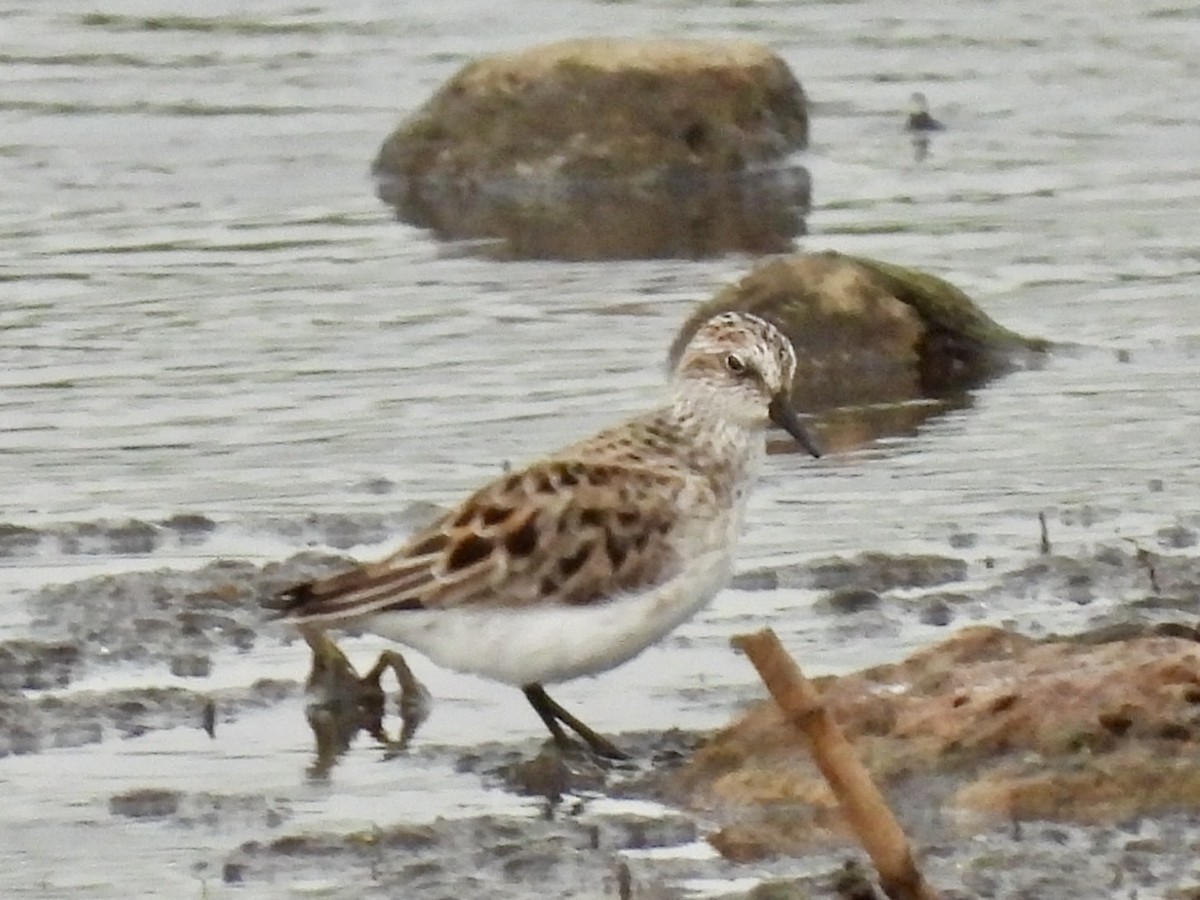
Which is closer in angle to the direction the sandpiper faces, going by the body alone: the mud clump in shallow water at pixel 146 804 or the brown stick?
the brown stick

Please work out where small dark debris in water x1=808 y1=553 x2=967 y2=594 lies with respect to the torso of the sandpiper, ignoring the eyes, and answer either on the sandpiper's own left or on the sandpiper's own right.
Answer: on the sandpiper's own left

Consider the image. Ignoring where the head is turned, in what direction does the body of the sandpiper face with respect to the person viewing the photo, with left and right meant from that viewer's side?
facing to the right of the viewer

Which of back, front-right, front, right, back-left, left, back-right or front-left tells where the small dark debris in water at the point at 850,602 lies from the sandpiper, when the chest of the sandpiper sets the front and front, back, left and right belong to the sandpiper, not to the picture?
front-left

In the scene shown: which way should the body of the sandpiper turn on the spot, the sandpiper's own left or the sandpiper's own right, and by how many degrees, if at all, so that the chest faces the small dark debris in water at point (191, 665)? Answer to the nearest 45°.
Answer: approximately 135° to the sandpiper's own left

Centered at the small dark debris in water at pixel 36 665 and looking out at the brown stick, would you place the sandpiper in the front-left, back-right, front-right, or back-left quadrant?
front-left

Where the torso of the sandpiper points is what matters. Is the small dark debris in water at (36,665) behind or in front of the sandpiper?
behind

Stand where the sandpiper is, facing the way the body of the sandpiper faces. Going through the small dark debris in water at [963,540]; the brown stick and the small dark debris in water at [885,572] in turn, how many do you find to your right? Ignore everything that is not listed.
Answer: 1

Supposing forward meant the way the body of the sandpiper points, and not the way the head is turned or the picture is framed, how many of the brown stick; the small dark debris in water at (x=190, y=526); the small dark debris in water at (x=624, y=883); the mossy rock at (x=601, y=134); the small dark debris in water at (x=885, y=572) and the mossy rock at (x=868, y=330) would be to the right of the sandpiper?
2

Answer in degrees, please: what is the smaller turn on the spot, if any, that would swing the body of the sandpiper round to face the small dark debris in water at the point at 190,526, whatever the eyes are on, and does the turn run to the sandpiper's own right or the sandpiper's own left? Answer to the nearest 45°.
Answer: approximately 135° to the sandpiper's own left

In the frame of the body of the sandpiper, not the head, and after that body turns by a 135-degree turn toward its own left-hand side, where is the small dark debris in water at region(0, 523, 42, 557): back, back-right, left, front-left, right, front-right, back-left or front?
front

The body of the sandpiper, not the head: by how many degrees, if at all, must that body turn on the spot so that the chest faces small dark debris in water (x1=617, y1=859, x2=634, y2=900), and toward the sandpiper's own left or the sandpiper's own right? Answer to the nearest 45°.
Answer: approximately 90° to the sandpiper's own right

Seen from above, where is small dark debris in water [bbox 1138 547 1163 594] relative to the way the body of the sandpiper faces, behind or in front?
in front

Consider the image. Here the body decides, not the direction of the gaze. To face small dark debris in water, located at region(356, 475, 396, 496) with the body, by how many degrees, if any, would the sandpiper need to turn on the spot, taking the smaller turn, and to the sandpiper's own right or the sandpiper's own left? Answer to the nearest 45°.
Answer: approximately 90° to the sandpiper's own left
